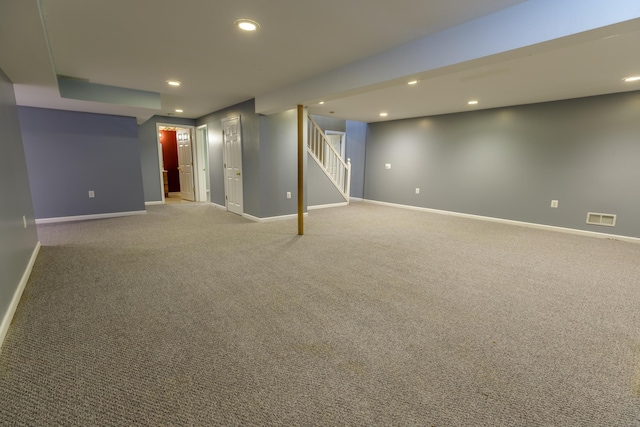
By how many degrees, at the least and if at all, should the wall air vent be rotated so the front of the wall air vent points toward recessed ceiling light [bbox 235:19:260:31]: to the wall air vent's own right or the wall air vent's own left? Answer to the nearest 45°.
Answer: approximately 45° to the wall air vent's own right

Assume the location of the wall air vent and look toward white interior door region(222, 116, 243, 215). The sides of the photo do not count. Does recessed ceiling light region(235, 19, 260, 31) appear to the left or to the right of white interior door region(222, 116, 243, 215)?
left

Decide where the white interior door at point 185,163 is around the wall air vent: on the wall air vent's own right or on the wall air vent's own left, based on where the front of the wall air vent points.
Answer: on the wall air vent's own right

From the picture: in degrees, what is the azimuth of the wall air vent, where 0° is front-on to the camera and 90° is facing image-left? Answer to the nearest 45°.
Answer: approximately 0°

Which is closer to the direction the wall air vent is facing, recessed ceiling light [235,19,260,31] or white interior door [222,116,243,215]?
the recessed ceiling light

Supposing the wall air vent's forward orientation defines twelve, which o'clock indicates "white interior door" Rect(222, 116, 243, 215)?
The white interior door is roughly at 2 o'clock from the wall air vent.

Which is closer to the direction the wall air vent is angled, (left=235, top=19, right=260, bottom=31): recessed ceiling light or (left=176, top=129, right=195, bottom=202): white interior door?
the recessed ceiling light
